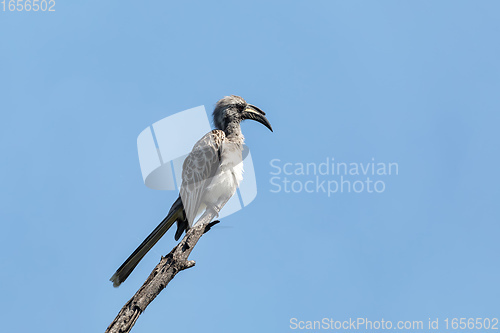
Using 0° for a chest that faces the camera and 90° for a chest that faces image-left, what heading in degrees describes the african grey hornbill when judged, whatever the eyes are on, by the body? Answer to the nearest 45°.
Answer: approximately 270°
